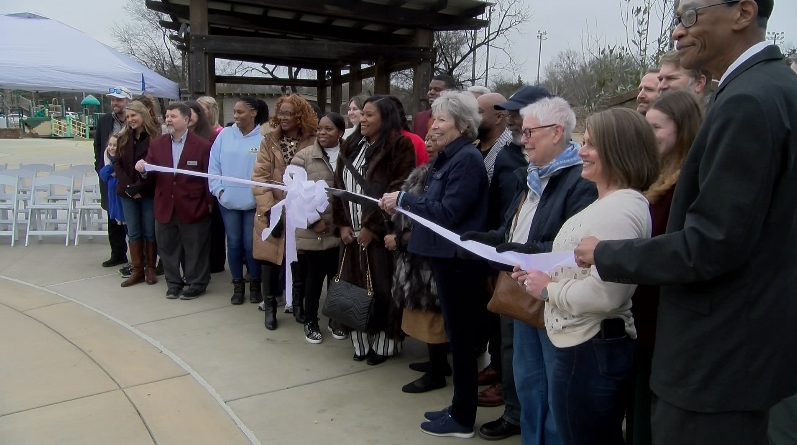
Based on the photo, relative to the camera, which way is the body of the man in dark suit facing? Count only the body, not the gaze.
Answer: to the viewer's left

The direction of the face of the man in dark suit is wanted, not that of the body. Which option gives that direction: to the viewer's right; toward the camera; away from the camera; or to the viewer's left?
to the viewer's left

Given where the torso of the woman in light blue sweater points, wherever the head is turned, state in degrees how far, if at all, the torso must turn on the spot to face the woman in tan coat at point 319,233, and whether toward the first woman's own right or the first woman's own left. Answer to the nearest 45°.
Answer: approximately 45° to the first woman's own left

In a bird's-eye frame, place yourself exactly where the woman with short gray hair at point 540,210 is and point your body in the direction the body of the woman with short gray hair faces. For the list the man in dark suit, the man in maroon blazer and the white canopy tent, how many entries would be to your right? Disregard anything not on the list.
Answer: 2

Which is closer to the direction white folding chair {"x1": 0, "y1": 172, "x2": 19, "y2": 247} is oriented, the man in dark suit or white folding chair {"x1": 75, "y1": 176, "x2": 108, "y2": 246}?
the man in dark suit

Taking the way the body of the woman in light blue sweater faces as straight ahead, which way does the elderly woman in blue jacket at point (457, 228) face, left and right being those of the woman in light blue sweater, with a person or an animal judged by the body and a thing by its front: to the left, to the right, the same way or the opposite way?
to the right

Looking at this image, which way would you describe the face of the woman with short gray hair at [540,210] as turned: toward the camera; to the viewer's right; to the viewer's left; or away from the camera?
to the viewer's left

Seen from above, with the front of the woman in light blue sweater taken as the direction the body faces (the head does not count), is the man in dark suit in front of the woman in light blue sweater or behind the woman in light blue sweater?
in front

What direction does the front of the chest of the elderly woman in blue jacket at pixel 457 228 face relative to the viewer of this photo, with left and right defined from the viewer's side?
facing to the left of the viewer

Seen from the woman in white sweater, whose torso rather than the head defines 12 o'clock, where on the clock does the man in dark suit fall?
The man in dark suit is roughly at 8 o'clock from the woman in white sweater.

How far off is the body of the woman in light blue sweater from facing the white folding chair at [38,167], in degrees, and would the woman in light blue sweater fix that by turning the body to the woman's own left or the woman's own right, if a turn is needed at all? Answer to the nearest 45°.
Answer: approximately 135° to the woman's own right

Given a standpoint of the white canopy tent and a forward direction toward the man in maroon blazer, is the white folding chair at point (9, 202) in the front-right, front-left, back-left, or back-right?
front-right

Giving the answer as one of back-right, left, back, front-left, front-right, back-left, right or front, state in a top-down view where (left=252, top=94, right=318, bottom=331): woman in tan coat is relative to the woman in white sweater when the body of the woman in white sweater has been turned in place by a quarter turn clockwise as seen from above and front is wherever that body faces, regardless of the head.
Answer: front-left

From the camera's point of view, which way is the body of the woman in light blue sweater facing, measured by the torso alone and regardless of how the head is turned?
toward the camera

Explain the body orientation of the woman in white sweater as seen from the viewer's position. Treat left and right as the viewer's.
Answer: facing to the left of the viewer
